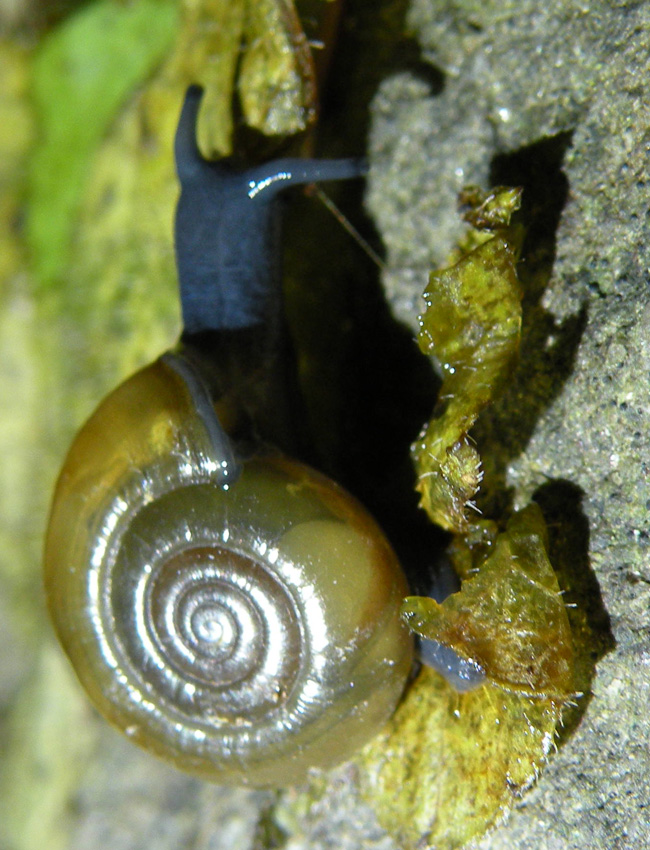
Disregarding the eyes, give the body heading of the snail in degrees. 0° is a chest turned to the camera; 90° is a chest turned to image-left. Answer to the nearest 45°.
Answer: approximately 180°

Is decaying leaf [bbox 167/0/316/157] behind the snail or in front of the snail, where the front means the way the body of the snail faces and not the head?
in front
